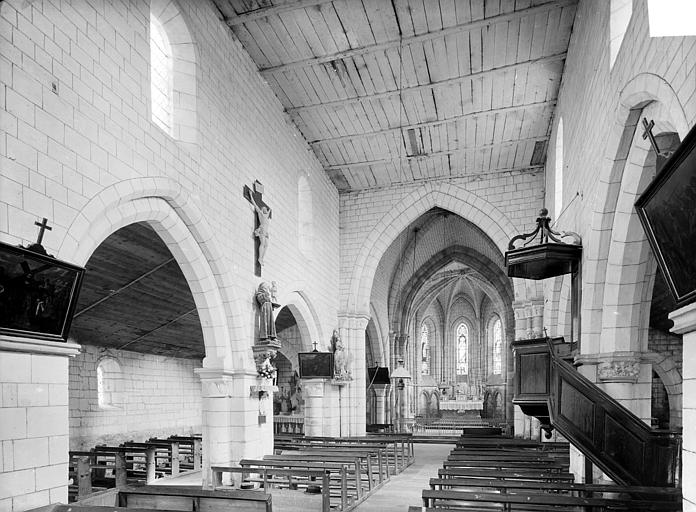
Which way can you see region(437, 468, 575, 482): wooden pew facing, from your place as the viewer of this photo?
facing away from the viewer

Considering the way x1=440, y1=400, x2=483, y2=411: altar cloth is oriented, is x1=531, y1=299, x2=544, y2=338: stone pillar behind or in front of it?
in front

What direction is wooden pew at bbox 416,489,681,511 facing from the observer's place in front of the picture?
facing away from the viewer

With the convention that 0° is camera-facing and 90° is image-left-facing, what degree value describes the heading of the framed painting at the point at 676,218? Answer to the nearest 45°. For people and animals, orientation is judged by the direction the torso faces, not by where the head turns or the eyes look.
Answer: approximately 45°

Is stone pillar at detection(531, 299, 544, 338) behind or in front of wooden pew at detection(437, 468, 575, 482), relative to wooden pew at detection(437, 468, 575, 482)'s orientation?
in front

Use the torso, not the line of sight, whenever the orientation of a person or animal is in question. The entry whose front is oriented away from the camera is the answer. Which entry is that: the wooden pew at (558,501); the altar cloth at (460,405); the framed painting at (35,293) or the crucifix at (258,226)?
the wooden pew

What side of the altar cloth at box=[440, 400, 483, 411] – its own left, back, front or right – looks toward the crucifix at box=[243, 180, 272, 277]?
front

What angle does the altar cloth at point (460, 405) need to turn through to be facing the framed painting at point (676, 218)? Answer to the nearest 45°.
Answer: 0° — it already faces it

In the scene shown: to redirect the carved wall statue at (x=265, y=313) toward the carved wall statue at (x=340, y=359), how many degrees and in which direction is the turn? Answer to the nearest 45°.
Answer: approximately 135° to its left

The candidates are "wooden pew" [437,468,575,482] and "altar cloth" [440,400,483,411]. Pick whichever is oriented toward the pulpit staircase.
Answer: the altar cloth

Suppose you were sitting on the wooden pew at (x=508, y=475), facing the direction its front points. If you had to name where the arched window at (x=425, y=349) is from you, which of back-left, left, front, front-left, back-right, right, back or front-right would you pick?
front

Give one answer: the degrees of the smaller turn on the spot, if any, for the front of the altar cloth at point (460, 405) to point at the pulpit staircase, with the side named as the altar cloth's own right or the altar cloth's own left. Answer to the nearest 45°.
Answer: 0° — it already faces it

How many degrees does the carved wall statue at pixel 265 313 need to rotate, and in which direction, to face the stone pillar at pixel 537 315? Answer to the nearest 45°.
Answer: approximately 90° to its left

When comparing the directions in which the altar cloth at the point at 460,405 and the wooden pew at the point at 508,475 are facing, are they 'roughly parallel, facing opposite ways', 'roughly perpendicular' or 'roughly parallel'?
roughly parallel, facing opposite ways

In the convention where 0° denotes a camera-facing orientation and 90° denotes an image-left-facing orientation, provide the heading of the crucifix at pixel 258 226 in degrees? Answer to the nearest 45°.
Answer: approximately 315°
